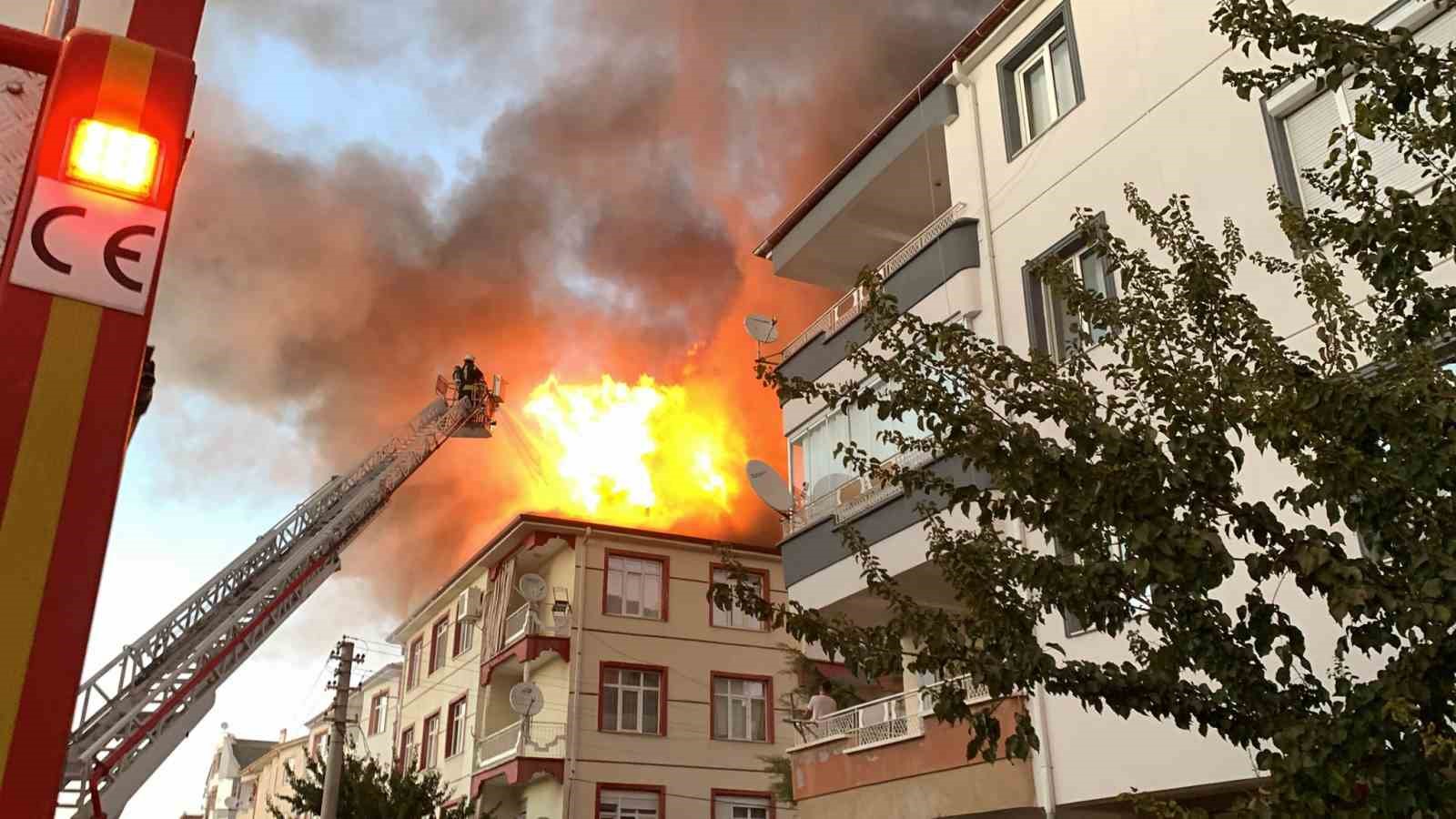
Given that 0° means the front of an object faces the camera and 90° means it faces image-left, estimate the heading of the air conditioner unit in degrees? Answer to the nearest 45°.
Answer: approximately 45°

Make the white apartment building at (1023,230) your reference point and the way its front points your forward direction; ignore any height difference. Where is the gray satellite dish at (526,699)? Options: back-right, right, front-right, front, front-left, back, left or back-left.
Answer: right

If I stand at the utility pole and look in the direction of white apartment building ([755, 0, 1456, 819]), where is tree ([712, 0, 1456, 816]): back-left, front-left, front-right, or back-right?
front-right

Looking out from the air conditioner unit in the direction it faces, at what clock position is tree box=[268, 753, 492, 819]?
The tree is roughly at 11 o'clock from the air conditioner unit.

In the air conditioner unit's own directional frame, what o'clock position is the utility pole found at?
The utility pole is roughly at 11 o'clock from the air conditioner unit.

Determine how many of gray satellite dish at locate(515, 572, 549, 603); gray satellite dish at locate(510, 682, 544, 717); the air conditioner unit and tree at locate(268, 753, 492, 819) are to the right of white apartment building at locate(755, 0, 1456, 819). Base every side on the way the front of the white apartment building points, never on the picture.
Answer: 4

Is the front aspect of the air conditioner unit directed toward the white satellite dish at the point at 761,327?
no

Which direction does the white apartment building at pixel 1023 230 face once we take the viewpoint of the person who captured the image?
facing the viewer and to the left of the viewer

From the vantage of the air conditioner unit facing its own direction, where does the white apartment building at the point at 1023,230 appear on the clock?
The white apartment building is roughly at 10 o'clock from the air conditioner unit.
